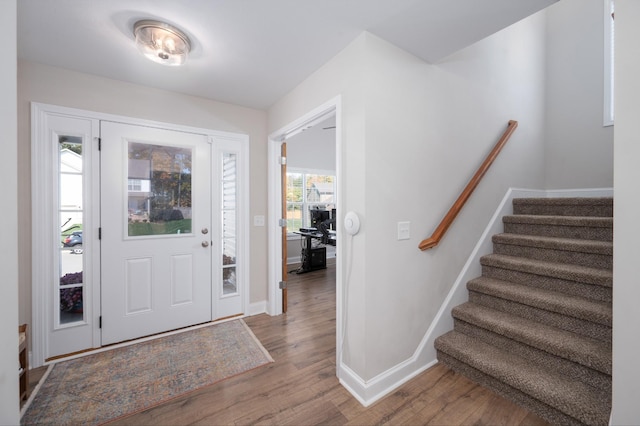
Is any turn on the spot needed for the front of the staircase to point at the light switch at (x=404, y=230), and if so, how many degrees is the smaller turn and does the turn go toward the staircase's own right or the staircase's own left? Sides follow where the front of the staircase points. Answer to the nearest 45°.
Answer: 0° — it already faces it

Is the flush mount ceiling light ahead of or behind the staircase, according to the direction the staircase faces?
ahead

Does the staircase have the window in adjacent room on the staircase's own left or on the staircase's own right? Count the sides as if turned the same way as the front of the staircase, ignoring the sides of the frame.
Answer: on the staircase's own right

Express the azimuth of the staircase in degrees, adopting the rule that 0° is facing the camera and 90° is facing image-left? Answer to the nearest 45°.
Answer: approximately 45°
